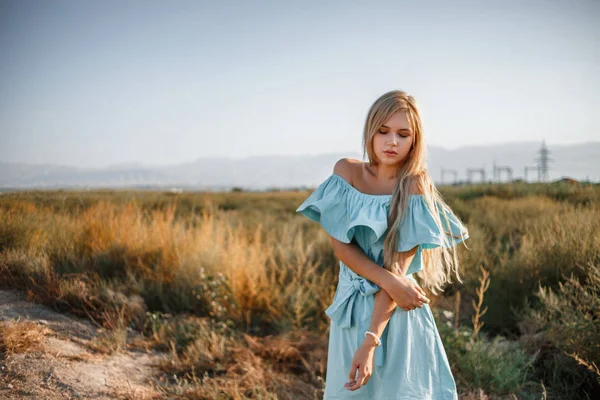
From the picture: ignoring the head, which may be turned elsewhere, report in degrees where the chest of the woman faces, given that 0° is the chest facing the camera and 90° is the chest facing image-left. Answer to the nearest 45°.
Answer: approximately 0°
